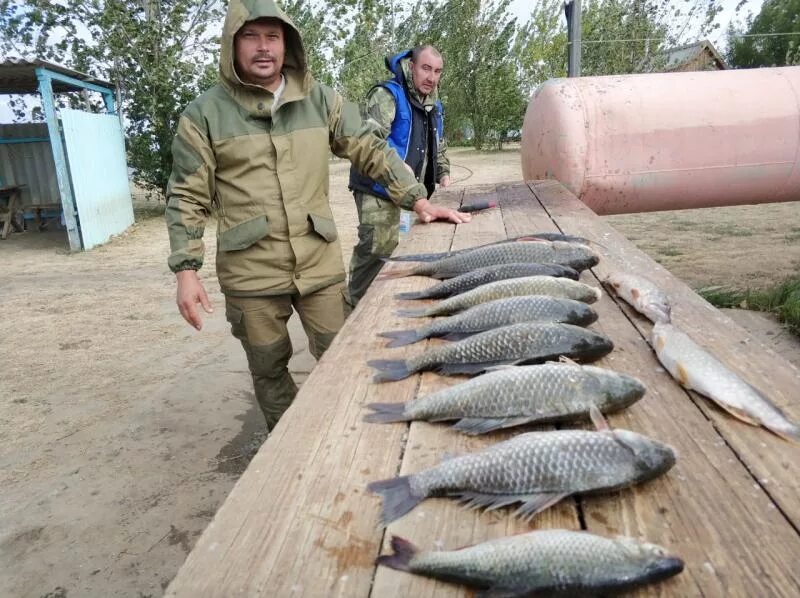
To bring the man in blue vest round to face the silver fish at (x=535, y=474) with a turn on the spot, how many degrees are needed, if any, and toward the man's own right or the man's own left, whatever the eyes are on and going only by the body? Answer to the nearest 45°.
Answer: approximately 45° to the man's own right

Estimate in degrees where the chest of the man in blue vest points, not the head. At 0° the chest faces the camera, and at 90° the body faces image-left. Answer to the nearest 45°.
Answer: approximately 315°

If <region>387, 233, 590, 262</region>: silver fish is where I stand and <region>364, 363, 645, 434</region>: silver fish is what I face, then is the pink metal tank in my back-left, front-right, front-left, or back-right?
back-left

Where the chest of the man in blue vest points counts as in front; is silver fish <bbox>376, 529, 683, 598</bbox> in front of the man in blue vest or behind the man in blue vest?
in front

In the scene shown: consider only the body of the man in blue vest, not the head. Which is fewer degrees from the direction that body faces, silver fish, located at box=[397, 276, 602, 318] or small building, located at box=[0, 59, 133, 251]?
the silver fish

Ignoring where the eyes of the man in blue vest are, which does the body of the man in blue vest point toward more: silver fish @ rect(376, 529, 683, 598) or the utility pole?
the silver fish

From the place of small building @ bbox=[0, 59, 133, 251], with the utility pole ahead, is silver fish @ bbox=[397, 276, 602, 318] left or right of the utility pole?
right

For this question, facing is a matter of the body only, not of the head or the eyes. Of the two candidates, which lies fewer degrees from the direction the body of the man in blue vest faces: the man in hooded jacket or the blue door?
the man in hooded jacket

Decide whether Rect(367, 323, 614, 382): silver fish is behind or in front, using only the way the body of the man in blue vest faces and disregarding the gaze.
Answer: in front

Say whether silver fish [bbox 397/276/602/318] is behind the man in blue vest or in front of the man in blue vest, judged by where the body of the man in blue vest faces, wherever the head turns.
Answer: in front
